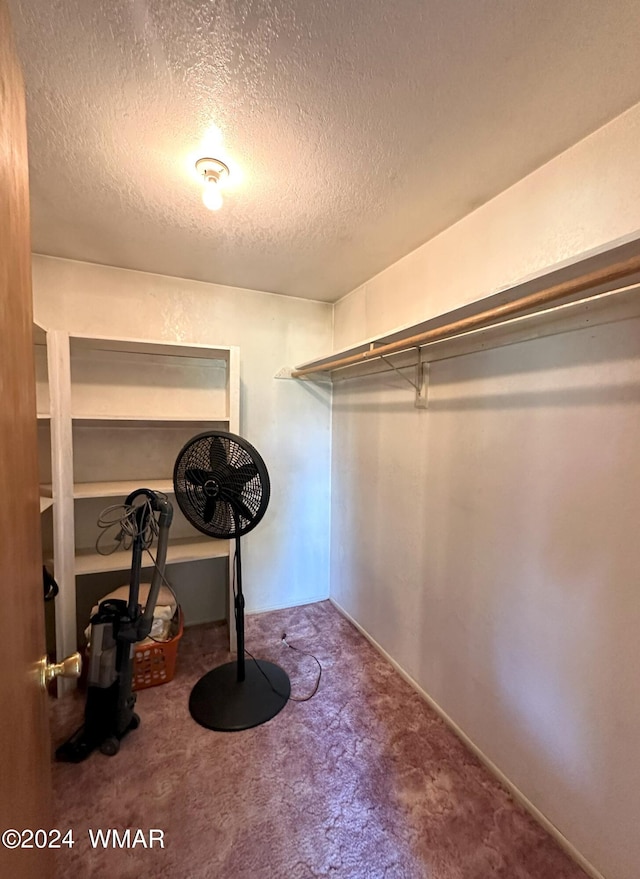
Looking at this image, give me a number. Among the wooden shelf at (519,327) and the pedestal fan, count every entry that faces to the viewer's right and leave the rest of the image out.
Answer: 0

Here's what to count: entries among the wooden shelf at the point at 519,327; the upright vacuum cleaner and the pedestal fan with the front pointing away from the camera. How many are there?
0

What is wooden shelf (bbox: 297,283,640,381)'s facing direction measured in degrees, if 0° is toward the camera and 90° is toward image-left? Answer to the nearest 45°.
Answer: approximately 45°

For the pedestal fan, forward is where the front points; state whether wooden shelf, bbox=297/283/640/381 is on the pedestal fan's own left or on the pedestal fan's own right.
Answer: on the pedestal fan's own left

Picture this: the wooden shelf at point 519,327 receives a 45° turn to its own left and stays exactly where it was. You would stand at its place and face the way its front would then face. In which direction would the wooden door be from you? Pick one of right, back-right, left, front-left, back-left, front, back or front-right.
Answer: front-right

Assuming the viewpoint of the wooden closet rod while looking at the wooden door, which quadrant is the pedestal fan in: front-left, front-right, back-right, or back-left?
front-right

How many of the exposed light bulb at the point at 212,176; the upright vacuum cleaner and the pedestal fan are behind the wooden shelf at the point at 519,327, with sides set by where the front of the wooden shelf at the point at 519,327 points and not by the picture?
0

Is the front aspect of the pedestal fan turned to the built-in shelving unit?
no

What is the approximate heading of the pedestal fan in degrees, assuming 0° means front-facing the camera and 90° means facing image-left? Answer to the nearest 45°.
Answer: approximately 45°

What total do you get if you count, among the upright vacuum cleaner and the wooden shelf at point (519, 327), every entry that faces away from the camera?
0

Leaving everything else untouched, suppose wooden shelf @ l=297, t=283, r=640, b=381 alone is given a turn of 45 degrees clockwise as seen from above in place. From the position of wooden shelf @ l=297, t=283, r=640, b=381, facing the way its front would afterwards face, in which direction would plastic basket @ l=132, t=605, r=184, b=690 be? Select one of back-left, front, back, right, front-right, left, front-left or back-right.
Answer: front

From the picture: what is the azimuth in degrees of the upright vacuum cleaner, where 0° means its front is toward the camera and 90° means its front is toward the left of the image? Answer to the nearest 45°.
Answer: approximately 45°
